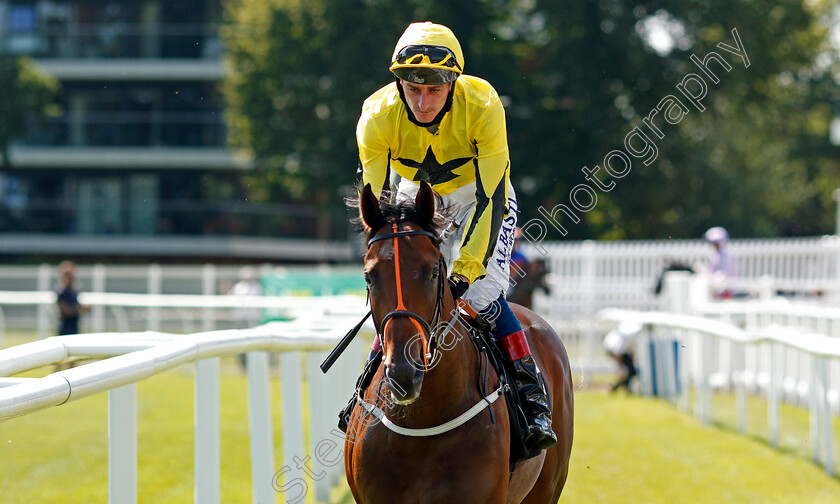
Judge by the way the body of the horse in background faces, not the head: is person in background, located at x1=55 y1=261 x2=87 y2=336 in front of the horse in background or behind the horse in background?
behind

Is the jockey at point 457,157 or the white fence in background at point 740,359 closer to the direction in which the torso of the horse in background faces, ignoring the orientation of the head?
the white fence in background

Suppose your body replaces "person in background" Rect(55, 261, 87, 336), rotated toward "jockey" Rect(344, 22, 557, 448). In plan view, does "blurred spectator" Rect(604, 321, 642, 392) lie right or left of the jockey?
left

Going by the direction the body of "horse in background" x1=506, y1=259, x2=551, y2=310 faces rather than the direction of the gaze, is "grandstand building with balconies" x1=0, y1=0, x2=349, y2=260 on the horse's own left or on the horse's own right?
on the horse's own left
